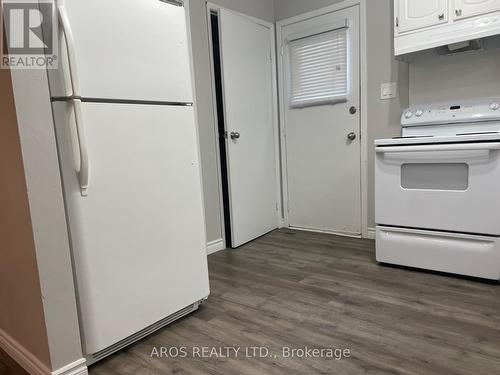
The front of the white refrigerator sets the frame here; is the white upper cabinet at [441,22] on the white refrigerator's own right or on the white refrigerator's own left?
on the white refrigerator's own left

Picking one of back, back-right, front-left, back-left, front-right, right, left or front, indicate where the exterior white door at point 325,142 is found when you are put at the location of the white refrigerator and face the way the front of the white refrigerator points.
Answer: left

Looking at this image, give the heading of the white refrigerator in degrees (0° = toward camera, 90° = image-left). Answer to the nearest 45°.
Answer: approximately 315°

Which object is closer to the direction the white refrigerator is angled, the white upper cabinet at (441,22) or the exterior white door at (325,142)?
the white upper cabinet

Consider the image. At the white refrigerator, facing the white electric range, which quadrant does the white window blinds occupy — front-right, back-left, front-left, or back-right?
front-left

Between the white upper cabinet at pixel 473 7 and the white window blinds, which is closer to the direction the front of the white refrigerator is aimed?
the white upper cabinet

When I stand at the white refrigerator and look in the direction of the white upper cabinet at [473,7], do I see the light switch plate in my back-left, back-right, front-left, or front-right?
front-left

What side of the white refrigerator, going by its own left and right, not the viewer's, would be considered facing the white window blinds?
left

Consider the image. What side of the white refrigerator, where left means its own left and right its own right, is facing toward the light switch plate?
left

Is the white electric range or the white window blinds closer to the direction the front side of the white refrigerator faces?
the white electric range

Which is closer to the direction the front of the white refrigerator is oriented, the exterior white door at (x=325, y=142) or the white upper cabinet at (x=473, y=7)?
the white upper cabinet

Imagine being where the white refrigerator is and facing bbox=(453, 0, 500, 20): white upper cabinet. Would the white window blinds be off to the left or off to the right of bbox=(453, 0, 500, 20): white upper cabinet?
left

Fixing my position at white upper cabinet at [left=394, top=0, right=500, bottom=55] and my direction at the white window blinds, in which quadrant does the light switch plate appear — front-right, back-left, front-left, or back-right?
front-right

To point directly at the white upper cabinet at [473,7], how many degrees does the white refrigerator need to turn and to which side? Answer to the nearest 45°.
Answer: approximately 45° to its left

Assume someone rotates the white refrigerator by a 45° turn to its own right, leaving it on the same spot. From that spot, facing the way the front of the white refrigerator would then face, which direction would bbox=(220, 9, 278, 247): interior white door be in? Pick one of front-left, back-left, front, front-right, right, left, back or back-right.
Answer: back-left
